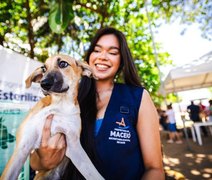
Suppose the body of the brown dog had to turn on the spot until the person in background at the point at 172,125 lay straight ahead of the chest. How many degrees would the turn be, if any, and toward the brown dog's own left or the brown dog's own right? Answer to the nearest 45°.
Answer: approximately 135° to the brown dog's own left

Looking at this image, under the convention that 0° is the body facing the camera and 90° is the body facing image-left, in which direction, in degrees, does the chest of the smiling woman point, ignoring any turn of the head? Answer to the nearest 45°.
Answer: approximately 45°

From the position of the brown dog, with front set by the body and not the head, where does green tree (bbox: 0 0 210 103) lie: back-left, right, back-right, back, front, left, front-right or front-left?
back

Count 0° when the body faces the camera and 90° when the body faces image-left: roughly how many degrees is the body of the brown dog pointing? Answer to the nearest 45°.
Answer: approximately 0°
